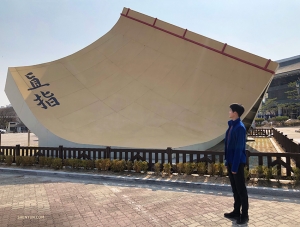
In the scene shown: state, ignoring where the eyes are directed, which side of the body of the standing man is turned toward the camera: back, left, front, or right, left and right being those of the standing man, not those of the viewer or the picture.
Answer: left

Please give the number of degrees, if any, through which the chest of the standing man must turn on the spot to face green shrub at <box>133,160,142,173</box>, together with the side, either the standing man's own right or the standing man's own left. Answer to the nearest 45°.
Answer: approximately 45° to the standing man's own right

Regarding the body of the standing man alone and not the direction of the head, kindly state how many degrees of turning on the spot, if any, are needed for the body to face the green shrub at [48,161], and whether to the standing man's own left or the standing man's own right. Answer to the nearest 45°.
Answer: approximately 45° to the standing man's own right

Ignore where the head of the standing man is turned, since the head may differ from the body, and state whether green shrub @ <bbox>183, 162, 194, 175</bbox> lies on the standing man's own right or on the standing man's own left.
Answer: on the standing man's own right

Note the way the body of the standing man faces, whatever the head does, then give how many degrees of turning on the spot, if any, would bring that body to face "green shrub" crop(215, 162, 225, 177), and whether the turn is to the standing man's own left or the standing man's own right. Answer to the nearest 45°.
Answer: approximately 90° to the standing man's own right

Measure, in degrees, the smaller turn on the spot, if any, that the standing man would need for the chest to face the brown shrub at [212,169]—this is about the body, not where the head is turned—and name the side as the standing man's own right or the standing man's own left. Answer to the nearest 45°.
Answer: approximately 90° to the standing man's own right
